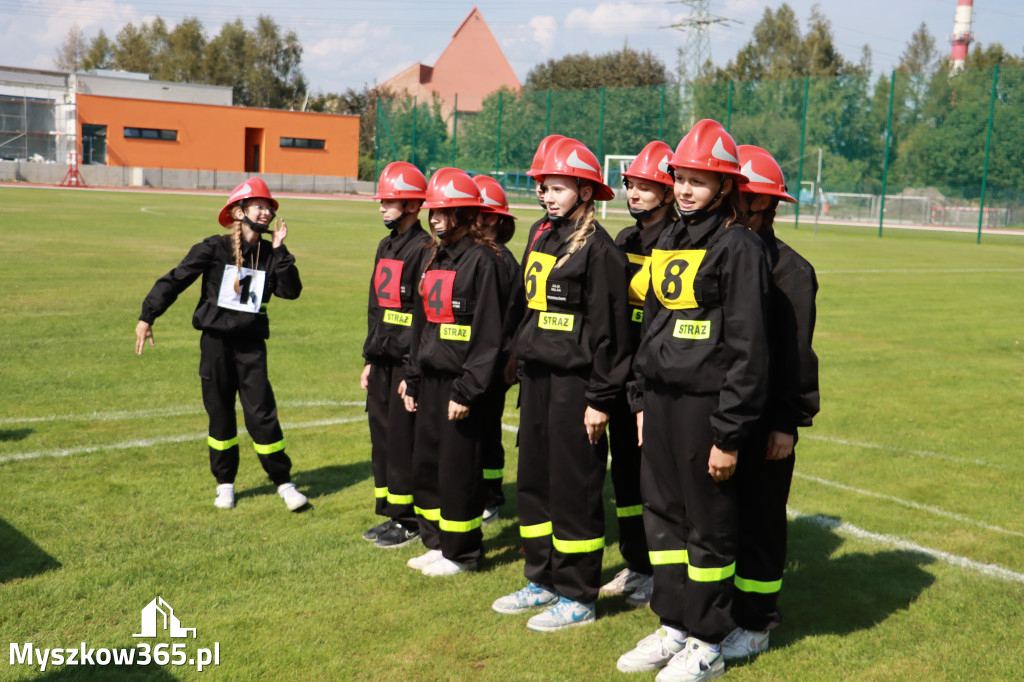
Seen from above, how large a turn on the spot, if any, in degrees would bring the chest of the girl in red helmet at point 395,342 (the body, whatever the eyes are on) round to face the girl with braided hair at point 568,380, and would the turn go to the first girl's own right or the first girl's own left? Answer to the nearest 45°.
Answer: approximately 90° to the first girl's own left

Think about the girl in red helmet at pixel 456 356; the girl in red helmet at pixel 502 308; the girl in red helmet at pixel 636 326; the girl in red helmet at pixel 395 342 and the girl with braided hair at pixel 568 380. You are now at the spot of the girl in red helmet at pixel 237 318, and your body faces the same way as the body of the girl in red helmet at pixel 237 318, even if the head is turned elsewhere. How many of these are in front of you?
5

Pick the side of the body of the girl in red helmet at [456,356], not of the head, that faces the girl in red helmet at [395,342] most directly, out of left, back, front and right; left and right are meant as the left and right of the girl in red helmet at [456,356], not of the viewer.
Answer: right

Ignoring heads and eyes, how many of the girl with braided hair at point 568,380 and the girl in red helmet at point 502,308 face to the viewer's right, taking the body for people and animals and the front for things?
0

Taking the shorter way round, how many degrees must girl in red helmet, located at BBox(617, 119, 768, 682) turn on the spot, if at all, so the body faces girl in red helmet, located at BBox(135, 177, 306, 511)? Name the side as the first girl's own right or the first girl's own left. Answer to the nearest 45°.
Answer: approximately 90° to the first girl's own right

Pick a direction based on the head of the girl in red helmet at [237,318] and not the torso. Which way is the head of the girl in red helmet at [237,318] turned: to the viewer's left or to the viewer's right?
to the viewer's right

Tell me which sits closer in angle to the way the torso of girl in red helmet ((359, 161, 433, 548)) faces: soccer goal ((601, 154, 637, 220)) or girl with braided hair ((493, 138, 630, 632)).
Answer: the girl with braided hair

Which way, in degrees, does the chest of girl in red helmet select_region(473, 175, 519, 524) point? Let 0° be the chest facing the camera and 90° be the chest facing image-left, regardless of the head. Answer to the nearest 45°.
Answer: approximately 45°
